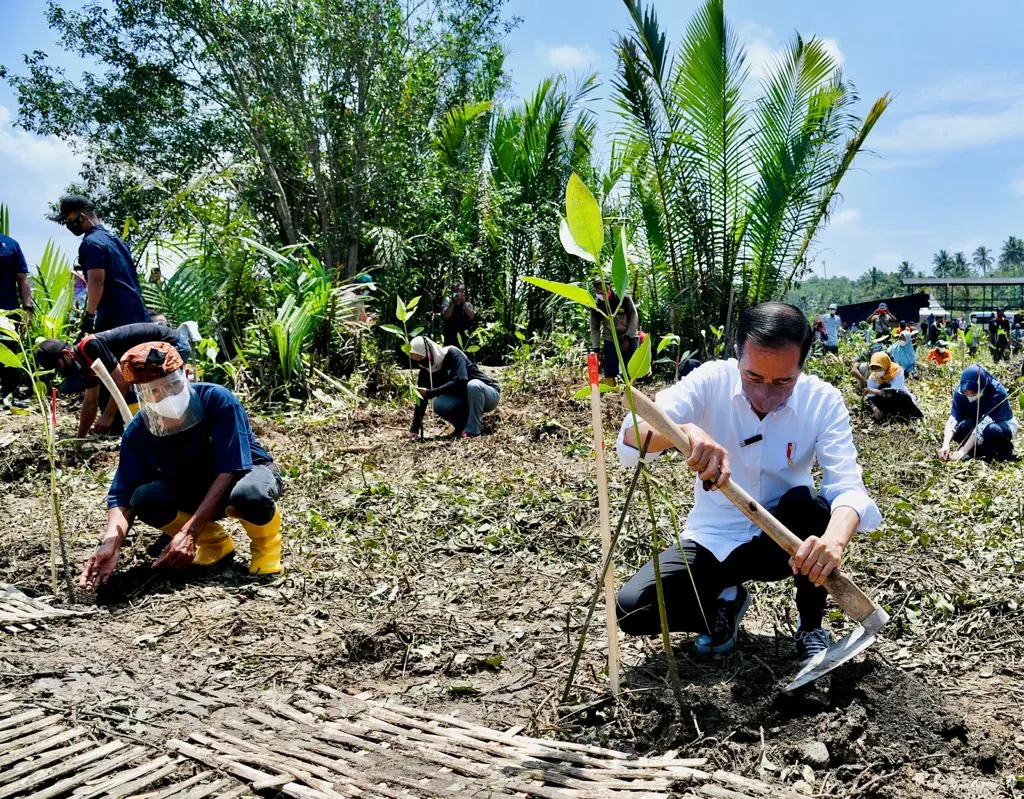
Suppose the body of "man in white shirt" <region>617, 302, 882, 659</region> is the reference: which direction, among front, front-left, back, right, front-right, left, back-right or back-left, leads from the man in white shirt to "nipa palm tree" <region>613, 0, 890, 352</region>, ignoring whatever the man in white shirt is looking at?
back

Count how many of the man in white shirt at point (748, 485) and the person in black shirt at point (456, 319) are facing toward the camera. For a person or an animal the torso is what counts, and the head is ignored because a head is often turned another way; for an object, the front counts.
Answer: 2

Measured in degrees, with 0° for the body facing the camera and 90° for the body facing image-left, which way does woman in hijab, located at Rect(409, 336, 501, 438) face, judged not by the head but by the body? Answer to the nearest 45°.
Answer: approximately 45°

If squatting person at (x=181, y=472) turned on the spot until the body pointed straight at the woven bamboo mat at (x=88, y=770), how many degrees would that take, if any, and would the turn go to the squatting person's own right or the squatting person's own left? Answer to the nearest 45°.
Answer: approximately 45° to the squatting person's own left

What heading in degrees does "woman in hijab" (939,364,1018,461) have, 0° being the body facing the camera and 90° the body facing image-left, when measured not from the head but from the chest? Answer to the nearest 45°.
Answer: approximately 45°

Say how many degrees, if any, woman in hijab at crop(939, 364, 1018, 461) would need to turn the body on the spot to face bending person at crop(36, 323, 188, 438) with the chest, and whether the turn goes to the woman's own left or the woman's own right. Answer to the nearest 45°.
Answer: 0° — they already face them

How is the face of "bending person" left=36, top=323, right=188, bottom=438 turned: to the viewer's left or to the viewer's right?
to the viewer's left

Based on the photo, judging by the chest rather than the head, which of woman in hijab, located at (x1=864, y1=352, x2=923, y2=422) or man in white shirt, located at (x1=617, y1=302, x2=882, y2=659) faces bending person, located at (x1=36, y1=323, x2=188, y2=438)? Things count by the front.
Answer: the woman in hijab

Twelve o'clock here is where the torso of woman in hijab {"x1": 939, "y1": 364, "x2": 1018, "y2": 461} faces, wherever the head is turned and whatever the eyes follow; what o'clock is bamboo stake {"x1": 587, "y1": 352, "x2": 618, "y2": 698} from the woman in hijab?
The bamboo stake is roughly at 11 o'clock from the woman in hijab.
